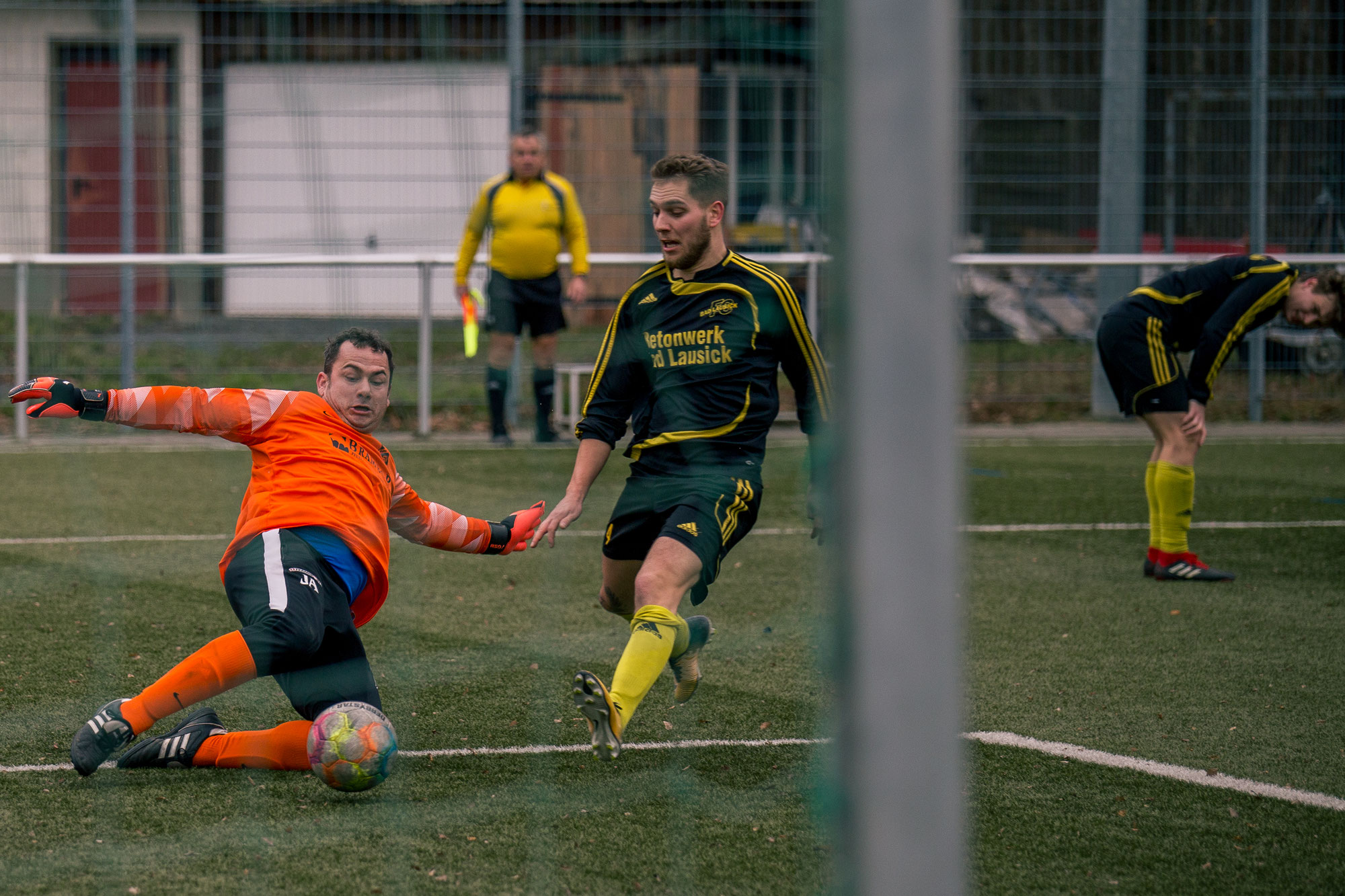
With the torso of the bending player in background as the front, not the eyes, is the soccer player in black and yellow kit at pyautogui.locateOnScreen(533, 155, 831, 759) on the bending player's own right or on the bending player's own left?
on the bending player's own right

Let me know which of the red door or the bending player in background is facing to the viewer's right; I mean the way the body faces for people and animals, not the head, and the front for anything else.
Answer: the bending player in background

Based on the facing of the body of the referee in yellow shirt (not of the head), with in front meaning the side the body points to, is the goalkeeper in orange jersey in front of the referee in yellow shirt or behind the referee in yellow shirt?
in front

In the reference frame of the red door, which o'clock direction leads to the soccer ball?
The soccer ball is roughly at 12 o'clock from the red door.

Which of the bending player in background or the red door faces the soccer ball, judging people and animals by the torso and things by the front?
the red door

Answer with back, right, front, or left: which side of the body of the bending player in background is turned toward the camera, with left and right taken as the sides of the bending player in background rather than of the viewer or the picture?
right
